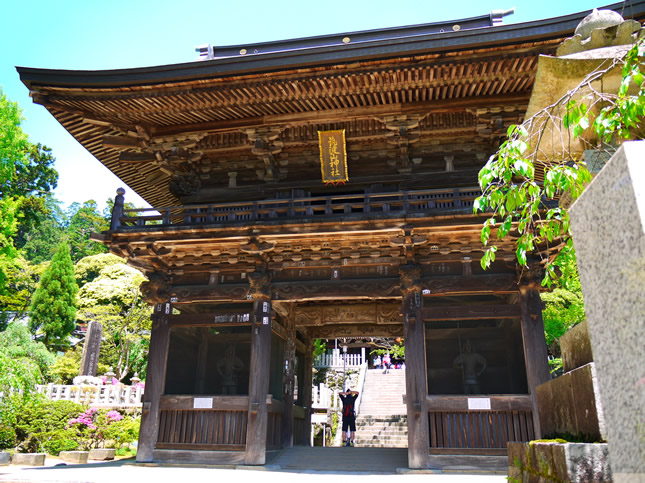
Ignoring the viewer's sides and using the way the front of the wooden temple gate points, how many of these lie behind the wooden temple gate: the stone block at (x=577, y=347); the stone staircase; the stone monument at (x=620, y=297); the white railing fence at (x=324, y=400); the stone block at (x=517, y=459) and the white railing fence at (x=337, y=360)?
3

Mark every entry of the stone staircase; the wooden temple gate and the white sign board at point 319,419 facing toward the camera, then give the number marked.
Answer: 3

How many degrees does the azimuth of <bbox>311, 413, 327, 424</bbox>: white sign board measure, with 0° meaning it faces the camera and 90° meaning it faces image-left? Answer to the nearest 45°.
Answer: approximately 0°

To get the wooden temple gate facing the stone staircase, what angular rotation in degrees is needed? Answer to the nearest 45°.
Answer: approximately 180°

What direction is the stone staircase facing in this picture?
toward the camera

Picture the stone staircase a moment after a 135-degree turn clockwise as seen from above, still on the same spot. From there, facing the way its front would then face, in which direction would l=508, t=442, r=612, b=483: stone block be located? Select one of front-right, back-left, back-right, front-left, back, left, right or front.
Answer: back-left

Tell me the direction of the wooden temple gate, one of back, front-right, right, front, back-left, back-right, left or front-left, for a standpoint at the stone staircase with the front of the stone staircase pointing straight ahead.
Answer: front

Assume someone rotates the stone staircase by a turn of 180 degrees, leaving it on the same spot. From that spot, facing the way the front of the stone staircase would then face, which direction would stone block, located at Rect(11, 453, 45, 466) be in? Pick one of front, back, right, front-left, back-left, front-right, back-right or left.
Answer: back-left

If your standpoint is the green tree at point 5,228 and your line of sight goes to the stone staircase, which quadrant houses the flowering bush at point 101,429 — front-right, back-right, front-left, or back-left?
front-right

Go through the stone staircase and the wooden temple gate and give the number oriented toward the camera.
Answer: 2

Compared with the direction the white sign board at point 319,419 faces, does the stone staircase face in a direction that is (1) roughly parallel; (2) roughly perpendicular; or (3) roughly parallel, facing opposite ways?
roughly parallel

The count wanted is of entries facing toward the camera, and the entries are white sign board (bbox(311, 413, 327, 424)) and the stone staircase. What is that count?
2

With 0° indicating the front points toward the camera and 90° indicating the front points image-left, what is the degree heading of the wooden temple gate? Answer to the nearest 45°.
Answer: approximately 0°

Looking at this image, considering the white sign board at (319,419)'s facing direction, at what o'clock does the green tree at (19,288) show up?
The green tree is roughly at 4 o'clock from the white sign board.

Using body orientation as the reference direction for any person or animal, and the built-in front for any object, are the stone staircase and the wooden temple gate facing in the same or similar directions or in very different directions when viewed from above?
same or similar directions
